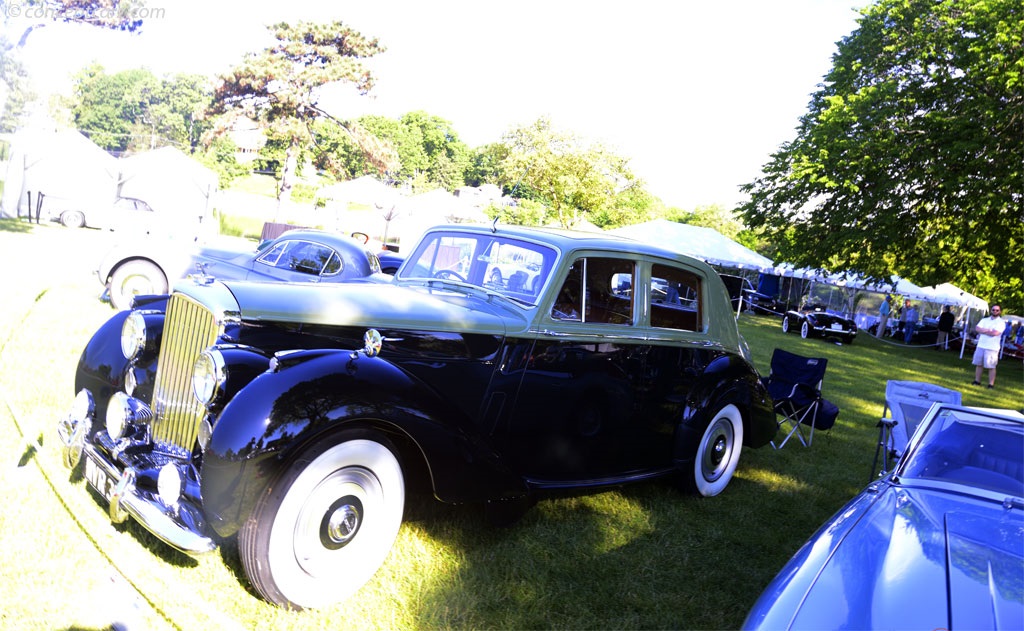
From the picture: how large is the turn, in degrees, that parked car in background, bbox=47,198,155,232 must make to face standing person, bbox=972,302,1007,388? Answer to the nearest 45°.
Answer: approximately 135° to its left

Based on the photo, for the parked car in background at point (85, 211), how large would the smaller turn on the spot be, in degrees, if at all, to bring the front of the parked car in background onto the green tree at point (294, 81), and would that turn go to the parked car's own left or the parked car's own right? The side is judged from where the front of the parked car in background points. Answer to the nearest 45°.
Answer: approximately 135° to the parked car's own right

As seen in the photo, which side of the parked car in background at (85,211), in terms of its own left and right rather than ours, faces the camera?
left

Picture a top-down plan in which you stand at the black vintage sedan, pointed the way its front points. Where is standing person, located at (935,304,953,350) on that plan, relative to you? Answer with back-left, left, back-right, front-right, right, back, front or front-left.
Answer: back

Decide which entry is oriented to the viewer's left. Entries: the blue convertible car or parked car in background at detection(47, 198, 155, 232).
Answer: the parked car in background

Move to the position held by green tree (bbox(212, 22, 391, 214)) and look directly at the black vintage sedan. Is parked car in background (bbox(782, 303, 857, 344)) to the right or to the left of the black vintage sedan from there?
left

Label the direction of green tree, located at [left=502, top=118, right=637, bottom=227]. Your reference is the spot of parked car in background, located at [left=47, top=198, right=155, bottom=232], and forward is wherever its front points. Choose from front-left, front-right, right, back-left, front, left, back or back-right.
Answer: back

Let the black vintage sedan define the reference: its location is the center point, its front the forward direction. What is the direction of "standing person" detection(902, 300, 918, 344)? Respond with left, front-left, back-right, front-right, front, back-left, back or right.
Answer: back

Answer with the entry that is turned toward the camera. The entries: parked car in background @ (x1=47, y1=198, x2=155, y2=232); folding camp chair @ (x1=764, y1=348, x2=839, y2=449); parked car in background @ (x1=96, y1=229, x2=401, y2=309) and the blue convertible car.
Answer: the blue convertible car
